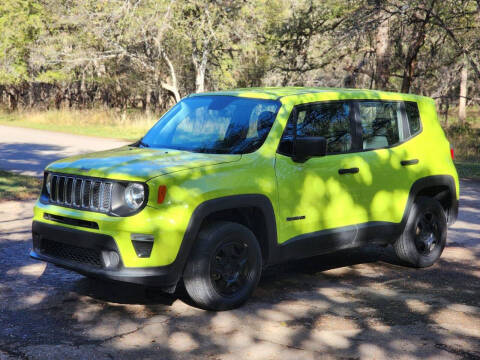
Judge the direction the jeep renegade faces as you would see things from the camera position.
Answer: facing the viewer and to the left of the viewer
